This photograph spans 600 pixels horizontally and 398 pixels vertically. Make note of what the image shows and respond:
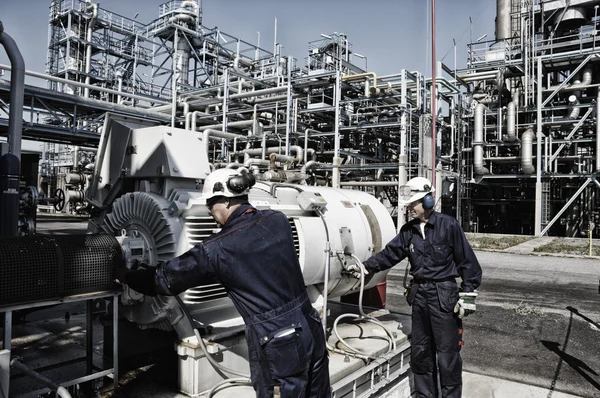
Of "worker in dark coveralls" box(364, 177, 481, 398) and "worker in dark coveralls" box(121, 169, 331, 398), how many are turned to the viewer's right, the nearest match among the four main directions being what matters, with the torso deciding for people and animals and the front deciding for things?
0

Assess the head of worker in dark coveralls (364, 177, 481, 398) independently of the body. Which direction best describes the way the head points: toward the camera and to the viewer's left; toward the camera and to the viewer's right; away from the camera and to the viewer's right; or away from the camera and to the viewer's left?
toward the camera and to the viewer's left

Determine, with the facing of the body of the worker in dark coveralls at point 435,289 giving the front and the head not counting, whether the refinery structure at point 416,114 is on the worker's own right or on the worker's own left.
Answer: on the worker's own right

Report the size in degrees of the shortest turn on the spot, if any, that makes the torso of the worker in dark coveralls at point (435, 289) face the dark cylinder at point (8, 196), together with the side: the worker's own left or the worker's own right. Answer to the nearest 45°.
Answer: approximately 45° to the worker's own right

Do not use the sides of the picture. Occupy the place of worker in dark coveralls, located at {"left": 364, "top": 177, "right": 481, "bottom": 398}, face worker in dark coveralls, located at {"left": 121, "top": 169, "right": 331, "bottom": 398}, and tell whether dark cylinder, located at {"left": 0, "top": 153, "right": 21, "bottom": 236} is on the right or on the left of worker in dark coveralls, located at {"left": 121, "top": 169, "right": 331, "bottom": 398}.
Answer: right

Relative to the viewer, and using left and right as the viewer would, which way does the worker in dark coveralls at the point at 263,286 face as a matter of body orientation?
facing away from the viewer and to the left of the viewer

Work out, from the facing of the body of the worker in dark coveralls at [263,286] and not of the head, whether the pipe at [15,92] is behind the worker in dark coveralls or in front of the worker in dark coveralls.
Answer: in front

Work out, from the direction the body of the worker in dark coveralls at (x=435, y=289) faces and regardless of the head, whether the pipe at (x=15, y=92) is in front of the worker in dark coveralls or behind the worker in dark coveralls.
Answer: in front

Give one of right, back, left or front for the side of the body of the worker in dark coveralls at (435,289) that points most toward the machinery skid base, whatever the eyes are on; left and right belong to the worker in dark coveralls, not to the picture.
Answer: front

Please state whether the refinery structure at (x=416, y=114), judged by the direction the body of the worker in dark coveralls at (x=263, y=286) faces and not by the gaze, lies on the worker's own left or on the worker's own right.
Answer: on the worker's own right

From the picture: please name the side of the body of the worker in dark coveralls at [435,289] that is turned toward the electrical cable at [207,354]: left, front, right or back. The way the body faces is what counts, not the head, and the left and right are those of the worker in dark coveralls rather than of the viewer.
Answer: front

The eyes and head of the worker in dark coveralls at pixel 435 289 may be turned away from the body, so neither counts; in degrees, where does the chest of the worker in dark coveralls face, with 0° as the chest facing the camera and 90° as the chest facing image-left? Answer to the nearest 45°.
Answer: approximately 45°

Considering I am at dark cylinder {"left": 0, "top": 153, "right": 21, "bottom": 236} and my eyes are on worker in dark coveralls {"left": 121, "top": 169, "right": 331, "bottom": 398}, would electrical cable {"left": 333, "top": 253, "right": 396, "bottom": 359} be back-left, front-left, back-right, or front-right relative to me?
front-left
